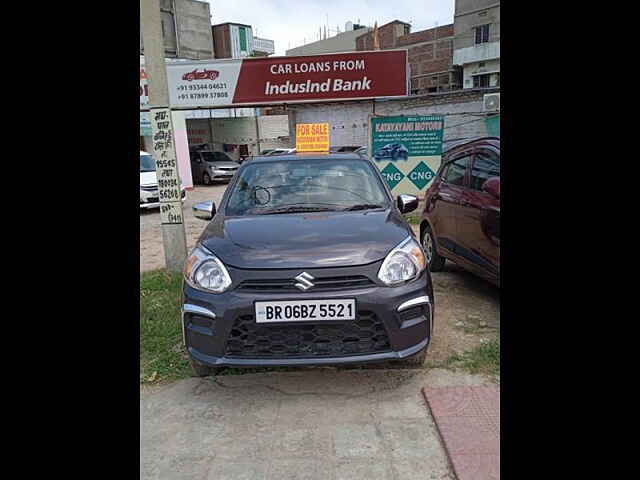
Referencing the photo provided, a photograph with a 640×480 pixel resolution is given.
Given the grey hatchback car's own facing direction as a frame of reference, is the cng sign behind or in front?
behind

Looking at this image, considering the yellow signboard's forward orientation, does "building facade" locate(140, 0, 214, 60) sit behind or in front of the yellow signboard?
behind

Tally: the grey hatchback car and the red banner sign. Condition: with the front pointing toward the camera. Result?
2

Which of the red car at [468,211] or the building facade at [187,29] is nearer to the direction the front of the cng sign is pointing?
the red car

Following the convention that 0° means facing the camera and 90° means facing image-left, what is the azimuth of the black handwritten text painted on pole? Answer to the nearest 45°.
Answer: approximately 0°

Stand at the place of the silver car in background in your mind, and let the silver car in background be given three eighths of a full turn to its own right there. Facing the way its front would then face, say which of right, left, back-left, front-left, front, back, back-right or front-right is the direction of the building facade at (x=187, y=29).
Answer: right

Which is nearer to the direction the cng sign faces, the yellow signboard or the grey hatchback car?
the grey hatchback car

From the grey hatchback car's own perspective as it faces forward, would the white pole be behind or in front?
behind

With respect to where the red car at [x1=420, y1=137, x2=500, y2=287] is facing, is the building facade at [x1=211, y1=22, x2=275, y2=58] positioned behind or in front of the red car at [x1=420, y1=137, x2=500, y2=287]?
behind

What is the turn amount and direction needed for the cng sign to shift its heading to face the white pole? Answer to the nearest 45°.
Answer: approximately 45° to its right

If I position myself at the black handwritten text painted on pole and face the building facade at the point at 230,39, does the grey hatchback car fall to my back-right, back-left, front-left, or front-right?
back-right

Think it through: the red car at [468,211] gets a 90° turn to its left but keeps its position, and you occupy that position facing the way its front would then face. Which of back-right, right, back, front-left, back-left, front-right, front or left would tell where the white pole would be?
back-left

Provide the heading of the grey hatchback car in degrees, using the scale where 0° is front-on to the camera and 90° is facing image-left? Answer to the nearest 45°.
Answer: approximately 0°
